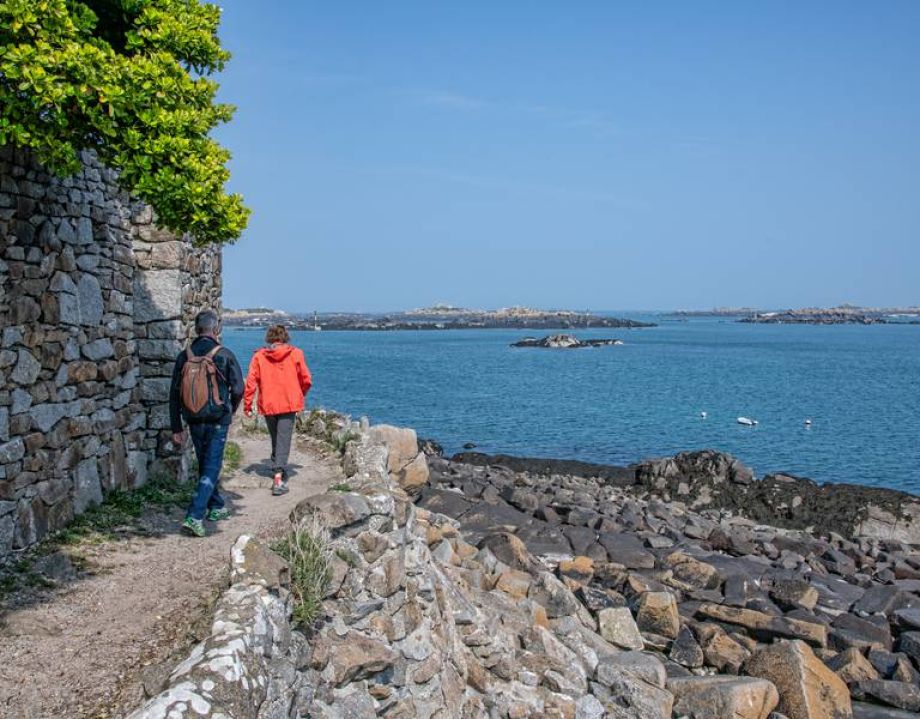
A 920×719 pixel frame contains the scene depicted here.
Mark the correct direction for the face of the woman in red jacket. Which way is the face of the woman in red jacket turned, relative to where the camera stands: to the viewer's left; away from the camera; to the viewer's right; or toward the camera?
away from the camera

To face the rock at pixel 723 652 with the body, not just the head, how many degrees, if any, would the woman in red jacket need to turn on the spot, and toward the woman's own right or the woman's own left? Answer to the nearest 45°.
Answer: approximately 90° to the woman's own right

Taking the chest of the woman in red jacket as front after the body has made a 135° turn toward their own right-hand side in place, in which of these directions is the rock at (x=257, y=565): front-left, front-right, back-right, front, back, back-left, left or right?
front-right

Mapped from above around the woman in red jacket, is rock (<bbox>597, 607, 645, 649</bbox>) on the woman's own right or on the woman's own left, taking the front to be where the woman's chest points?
on the woman's own right

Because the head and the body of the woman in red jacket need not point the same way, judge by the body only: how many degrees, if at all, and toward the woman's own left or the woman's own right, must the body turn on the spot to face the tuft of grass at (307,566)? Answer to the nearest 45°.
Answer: approximately 180°

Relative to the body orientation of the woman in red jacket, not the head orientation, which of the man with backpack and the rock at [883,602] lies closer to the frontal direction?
the rock

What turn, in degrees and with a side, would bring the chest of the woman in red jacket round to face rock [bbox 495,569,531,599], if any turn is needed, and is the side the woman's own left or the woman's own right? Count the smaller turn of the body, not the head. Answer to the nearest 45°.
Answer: approximately 90° to the woman's own right

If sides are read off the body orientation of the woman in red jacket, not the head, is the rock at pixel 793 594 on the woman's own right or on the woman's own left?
on the woman's own right

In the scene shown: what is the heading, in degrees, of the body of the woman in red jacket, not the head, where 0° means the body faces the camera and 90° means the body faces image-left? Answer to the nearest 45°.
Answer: approximately 180°

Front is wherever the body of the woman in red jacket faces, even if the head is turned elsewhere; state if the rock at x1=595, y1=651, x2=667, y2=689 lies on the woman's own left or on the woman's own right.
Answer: on the woman's own right

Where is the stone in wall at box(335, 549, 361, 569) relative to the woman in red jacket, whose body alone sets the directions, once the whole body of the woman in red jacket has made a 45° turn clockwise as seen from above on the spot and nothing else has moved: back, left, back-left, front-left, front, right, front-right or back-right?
back-right

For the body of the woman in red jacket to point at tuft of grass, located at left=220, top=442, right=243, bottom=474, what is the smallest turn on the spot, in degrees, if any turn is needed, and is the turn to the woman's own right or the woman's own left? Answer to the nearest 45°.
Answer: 0° — they already face it

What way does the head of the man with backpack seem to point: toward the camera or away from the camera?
away from the camera
